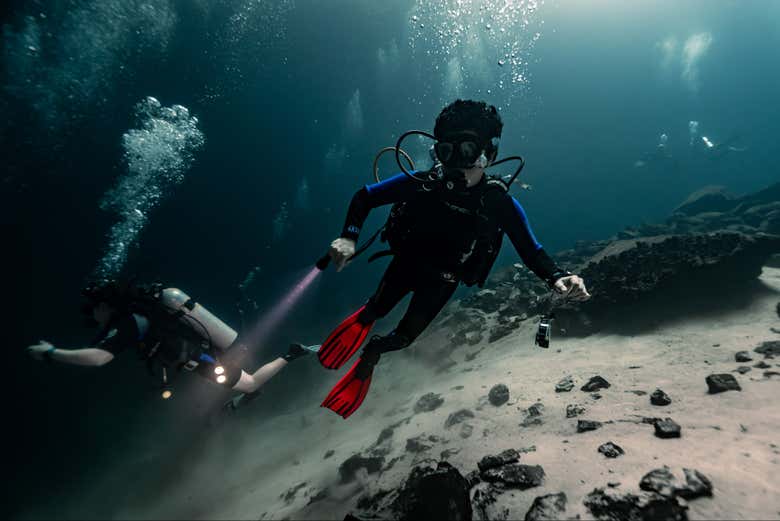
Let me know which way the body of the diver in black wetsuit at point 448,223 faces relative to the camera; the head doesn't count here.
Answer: toward the camera

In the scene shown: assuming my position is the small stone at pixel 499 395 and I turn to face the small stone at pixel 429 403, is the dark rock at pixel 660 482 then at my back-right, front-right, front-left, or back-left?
back-left

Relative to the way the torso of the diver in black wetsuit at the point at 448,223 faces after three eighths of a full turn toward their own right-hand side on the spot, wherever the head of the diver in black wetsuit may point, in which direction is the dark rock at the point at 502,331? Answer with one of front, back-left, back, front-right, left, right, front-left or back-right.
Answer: front-right

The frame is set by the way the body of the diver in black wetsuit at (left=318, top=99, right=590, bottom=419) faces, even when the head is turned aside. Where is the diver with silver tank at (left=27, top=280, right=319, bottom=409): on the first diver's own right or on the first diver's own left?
on the first diver's own right
